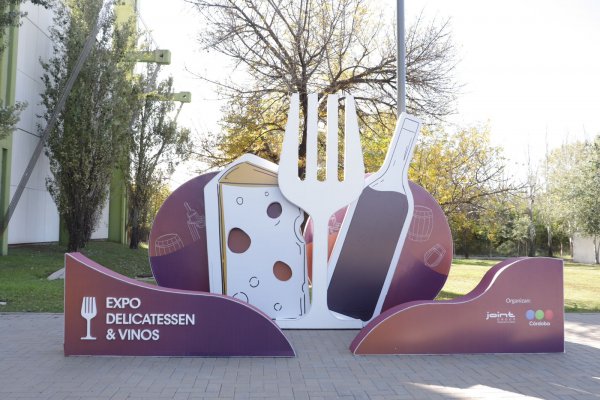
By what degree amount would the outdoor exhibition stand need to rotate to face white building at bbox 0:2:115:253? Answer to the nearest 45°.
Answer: approximately 135° to its right

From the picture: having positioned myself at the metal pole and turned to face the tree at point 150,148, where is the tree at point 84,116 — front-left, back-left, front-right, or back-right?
front-left

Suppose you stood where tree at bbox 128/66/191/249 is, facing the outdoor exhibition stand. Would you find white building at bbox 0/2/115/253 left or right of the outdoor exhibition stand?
right

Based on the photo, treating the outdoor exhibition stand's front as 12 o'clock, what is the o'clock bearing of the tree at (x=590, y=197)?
The tree is roughly at 7 o'clock from the outdoor exhibition stand.

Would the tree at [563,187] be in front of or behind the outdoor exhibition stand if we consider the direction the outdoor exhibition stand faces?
behind

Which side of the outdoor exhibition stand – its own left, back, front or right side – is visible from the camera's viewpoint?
front

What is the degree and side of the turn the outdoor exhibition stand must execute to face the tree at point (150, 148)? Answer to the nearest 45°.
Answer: approximately 135° to its right

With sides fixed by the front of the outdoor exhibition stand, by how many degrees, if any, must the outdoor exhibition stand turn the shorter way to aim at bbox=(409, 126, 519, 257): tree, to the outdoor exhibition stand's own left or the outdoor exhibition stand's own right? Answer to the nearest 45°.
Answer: approximately 180°
